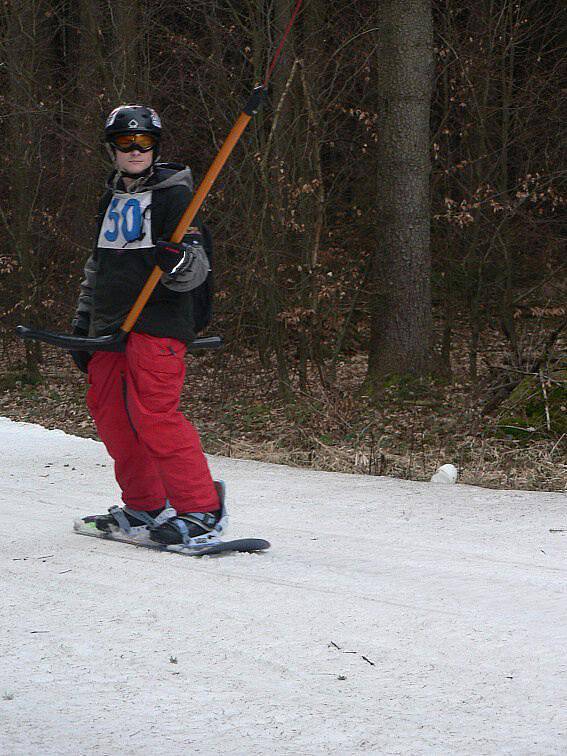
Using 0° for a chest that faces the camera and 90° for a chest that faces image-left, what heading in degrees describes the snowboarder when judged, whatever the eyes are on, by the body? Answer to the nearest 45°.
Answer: approximately 45°
